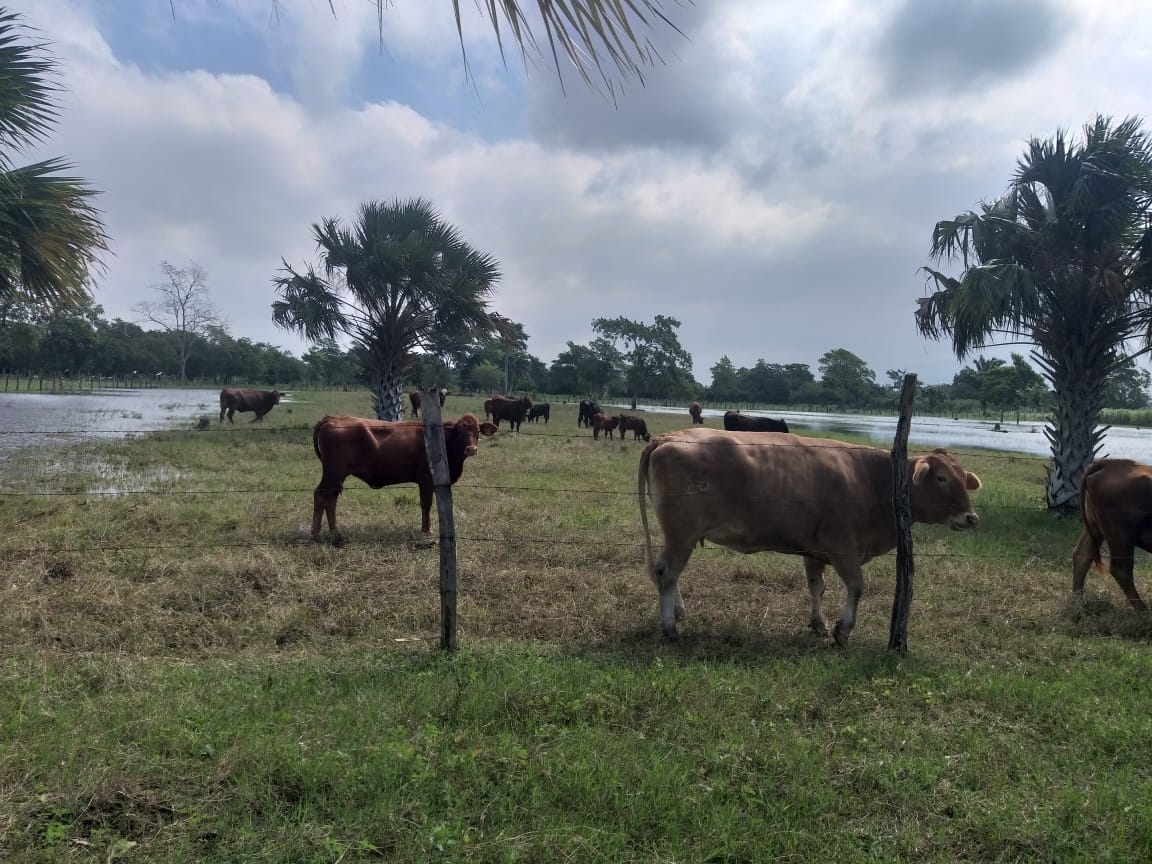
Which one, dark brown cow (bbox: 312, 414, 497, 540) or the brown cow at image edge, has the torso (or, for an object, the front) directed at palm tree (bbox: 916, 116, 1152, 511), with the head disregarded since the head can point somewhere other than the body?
the dark brown cow

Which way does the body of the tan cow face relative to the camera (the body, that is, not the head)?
to the viewer's right

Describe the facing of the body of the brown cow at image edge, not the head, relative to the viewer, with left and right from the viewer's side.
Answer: facing to the right of the viewer

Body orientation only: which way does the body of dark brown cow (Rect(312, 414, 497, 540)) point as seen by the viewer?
to the viewer's right

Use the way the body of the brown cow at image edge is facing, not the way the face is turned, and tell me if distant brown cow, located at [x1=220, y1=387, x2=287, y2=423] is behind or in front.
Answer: behind

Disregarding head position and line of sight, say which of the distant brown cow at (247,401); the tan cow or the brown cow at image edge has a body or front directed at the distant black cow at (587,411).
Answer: the distant brown cow at (247,401)

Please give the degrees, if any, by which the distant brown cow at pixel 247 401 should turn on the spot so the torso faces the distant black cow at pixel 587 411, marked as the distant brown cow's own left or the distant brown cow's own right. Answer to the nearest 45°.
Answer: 0° — it already faces it

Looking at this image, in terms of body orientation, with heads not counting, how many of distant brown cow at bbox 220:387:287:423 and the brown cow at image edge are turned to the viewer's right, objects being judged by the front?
2

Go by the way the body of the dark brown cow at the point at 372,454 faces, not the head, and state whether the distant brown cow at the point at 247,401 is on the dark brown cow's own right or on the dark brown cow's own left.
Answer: on the dark brown cow's own left

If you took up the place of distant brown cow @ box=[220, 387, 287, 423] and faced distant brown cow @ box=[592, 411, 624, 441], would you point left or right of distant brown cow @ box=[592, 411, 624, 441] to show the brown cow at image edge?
right

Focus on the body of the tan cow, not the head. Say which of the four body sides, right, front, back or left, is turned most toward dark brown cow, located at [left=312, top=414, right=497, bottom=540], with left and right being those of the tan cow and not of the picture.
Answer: back

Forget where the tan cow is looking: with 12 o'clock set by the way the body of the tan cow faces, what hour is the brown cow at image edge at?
The brown cow at image edge is roughly at 11 o'clock from the tan cow.

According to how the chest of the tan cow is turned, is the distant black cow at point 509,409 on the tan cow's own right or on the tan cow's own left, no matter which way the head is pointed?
on the tan cow's own left

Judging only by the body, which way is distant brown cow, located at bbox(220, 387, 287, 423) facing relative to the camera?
to the viewer's right
